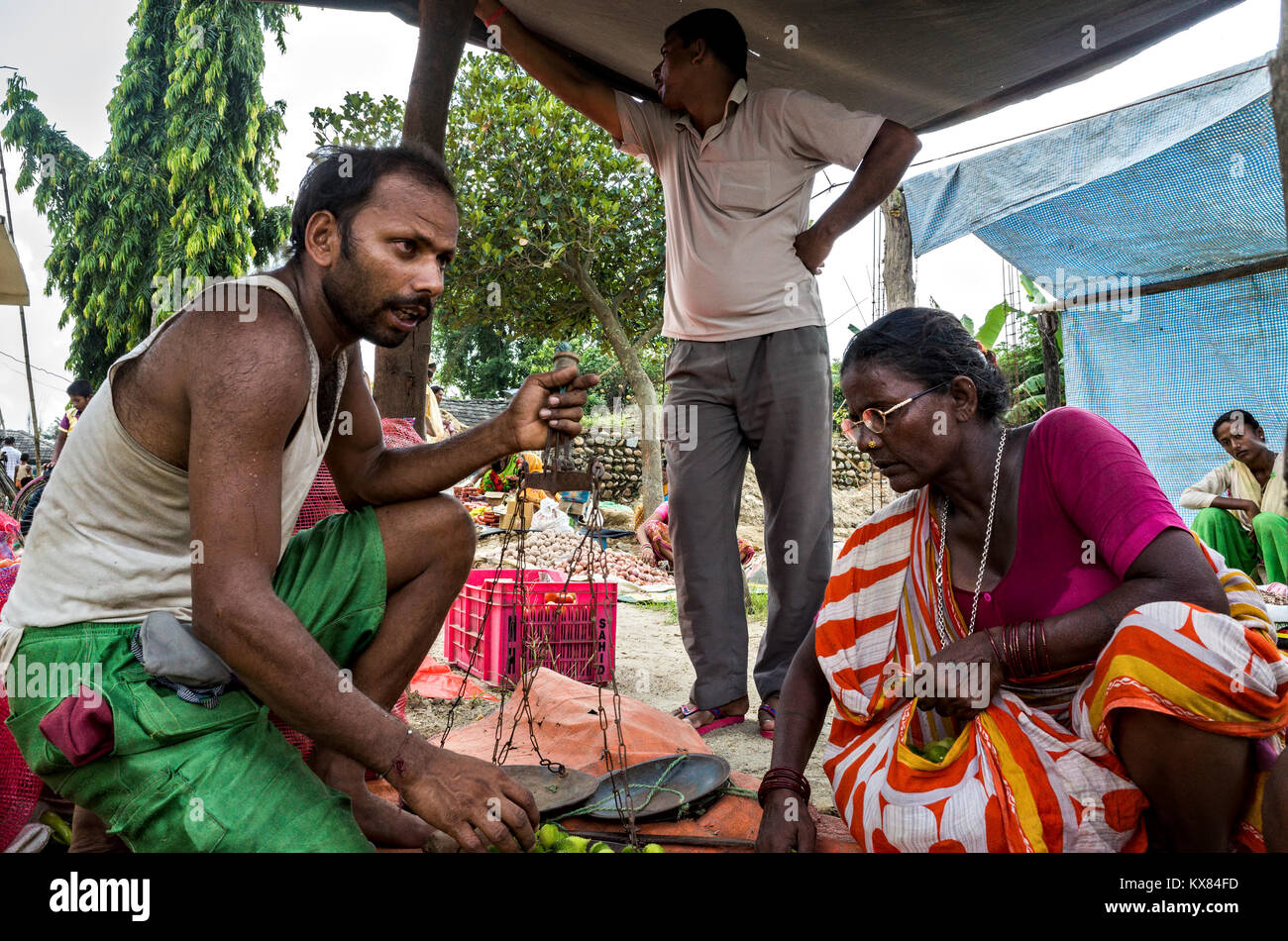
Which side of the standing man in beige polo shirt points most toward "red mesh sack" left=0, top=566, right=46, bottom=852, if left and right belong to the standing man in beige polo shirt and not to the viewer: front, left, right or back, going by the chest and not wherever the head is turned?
front

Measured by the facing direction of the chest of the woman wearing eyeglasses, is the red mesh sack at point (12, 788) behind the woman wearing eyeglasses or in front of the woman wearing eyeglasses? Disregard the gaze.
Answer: in front

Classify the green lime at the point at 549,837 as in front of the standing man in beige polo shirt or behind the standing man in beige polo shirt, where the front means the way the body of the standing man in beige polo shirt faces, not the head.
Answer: in front

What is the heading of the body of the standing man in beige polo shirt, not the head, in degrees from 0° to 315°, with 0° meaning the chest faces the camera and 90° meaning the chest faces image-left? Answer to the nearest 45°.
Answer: approximately 45°

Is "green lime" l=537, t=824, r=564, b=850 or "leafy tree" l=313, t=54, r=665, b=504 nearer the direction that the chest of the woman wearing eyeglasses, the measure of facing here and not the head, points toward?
the green lime

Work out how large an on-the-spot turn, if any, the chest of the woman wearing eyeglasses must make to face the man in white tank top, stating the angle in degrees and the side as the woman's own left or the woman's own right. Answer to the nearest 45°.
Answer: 0° — they already face them

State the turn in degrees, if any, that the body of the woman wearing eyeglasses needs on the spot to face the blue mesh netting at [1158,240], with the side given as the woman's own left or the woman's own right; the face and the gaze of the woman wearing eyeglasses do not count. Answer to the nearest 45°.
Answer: approximately 135° to the woman's own right

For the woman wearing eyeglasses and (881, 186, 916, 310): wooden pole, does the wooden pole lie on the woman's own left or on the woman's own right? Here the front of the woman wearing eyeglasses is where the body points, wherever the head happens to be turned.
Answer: on the woman's own right

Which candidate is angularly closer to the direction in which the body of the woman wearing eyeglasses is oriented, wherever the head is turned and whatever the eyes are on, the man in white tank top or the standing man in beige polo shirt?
the man in white tank top

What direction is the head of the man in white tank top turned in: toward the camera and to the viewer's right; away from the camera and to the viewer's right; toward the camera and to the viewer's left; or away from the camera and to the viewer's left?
toward the camera and to the viewer's right

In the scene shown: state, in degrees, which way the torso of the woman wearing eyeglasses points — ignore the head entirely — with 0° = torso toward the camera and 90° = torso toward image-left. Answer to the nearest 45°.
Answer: approximately 45°
